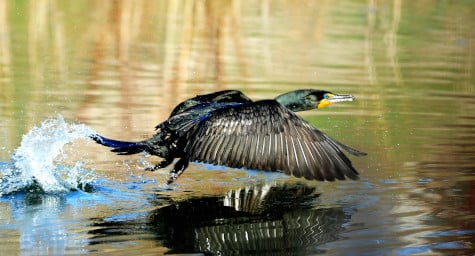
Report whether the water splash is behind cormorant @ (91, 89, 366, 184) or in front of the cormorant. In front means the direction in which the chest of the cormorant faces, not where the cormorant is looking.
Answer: behind

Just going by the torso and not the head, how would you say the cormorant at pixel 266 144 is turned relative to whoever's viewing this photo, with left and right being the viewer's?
facing to the right of the viewer
